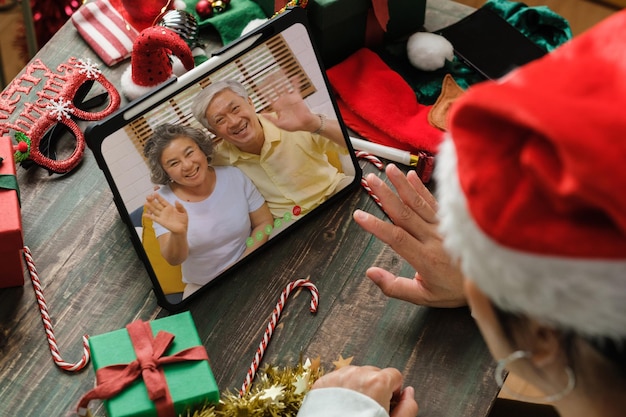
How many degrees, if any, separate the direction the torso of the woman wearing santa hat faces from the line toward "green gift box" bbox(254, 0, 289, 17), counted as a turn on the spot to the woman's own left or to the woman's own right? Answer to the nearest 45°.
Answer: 0° — they already face it

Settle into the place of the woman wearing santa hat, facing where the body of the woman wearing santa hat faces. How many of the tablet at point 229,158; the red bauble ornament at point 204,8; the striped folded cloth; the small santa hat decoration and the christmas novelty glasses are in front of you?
5

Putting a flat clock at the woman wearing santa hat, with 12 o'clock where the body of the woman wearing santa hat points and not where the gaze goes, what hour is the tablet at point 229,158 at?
The tablet is roughly at 12 o'clock from the woman wearing santa hat.

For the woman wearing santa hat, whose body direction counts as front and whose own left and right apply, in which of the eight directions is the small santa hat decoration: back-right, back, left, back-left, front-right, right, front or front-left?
front

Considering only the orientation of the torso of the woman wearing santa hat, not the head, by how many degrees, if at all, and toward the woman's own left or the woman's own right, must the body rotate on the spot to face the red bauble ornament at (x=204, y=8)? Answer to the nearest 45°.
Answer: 0° — they already face it

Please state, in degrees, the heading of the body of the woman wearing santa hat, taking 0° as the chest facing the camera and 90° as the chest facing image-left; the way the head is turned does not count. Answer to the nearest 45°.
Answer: approximately 135°

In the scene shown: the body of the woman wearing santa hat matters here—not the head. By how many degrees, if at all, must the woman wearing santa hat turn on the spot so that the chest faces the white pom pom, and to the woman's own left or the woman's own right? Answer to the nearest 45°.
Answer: approximately 45° to the woman's own right

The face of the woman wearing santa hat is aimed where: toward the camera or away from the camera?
away from the camera

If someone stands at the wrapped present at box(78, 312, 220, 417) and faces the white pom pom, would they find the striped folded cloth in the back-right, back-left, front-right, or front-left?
front-left

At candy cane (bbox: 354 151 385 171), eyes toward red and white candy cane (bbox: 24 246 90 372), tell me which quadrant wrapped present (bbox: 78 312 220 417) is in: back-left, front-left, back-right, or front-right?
front-left

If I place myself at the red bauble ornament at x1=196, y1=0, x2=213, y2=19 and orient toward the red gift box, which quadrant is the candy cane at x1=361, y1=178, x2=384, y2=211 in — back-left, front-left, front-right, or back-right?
front-left

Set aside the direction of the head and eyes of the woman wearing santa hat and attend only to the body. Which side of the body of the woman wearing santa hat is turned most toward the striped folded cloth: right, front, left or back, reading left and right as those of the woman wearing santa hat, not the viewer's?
front
